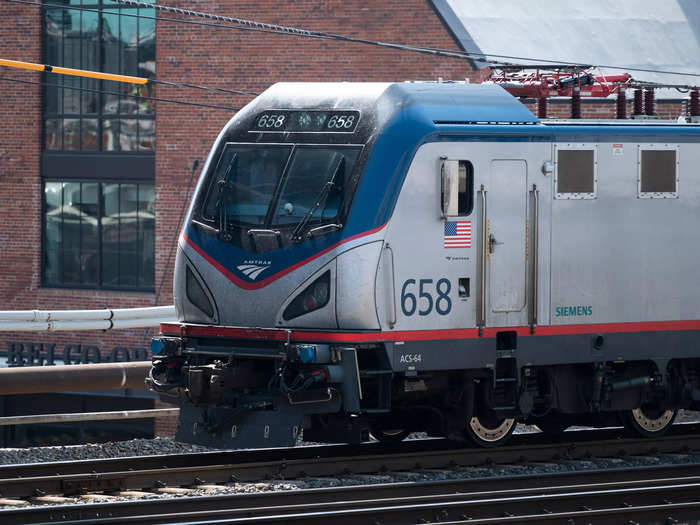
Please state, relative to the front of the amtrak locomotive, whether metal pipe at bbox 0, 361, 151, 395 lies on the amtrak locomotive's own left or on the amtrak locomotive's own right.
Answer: on the amtrak locomotive's own right

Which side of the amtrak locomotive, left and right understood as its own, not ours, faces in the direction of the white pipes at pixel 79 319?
right

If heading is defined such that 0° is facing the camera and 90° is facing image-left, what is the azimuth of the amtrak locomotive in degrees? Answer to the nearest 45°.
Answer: approximately 45°
